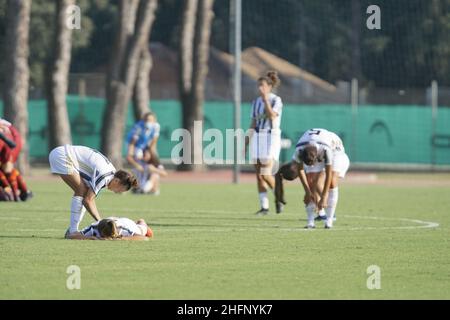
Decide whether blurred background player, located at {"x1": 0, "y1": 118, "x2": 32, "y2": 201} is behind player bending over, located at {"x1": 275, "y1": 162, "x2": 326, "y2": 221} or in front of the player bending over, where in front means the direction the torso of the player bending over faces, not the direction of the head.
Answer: in front

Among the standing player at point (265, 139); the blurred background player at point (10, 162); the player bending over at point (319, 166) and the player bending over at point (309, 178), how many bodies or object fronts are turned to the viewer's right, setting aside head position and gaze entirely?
0

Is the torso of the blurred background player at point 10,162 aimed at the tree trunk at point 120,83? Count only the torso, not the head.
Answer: no

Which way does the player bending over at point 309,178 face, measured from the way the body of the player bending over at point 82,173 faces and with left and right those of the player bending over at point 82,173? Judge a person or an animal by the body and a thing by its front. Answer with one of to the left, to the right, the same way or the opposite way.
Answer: the opposite way

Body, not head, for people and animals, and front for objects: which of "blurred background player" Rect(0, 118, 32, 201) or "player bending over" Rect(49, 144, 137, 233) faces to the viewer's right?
the player bending over

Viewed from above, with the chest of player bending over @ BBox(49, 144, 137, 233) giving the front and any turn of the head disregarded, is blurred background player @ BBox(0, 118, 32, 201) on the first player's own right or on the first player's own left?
on the first player's own left

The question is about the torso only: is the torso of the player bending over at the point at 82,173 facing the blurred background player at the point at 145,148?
no

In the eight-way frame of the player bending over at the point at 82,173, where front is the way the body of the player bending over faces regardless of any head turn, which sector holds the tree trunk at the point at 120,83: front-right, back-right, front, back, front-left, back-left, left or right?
left

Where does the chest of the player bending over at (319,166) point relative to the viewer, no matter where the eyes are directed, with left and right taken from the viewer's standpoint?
facing the viewer and to the left of the viewer

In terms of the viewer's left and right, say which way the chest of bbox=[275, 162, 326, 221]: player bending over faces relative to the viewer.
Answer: facing to the left of the viewer

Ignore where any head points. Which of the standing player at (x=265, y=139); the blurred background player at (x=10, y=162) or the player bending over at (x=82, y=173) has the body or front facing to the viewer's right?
the player bending over

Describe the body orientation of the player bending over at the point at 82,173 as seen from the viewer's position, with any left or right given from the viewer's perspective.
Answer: facing to the right of the viewer

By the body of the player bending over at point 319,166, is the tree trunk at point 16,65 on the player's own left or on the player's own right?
on the player's own right
